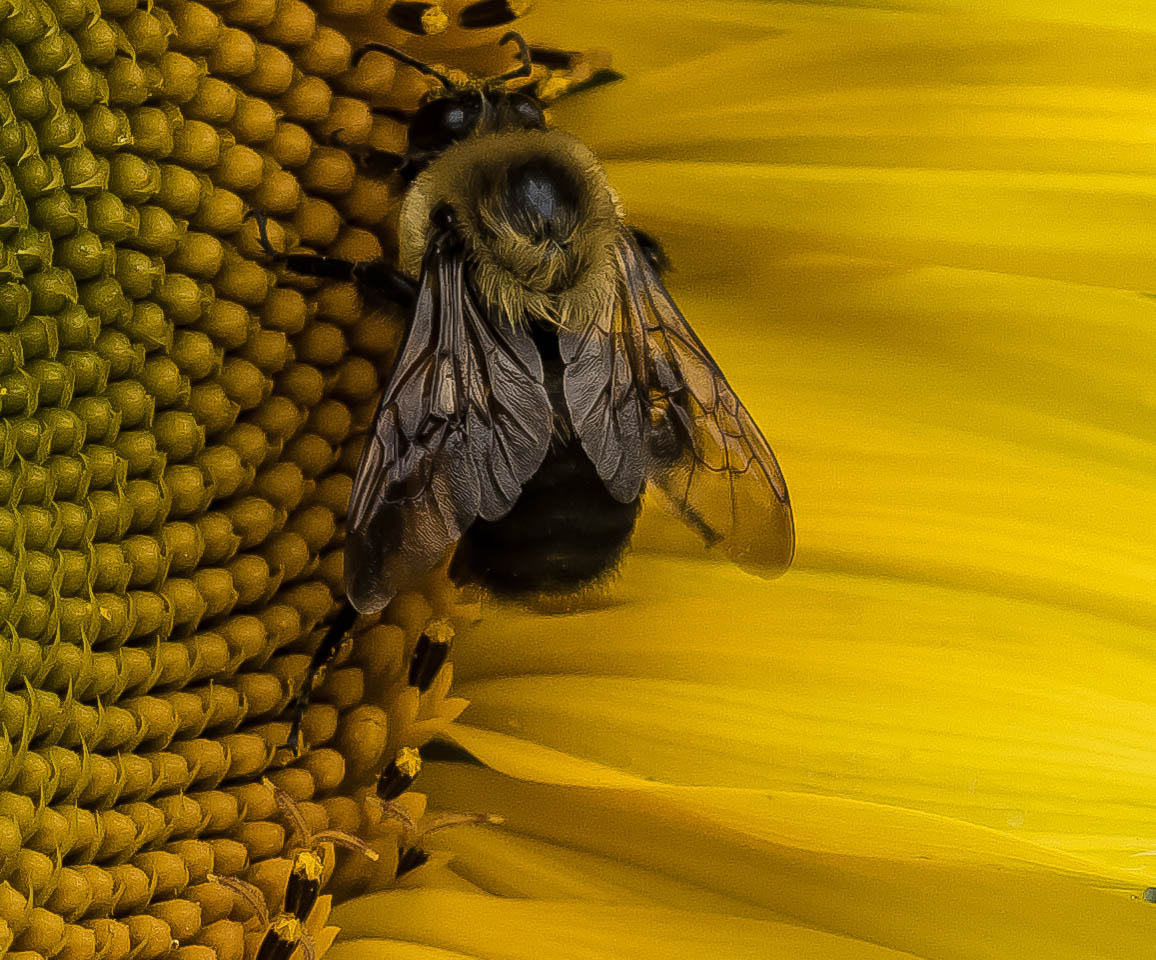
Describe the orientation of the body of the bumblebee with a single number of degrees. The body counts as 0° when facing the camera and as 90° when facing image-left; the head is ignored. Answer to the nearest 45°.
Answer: approximately 180°
